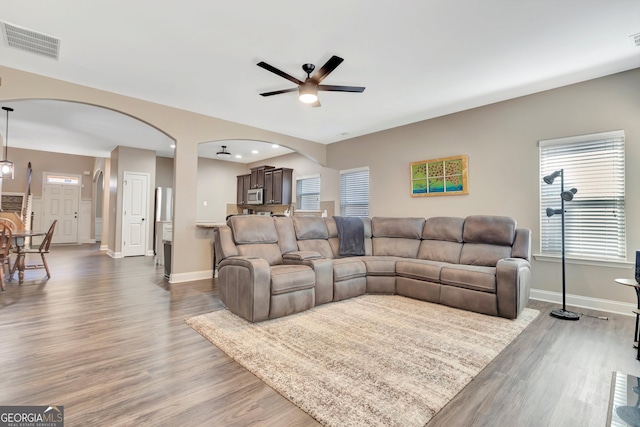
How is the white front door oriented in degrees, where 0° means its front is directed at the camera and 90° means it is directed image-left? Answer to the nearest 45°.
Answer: approximately 0°

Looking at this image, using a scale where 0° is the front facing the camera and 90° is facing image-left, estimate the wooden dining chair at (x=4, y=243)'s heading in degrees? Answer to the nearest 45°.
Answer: approximately 225°

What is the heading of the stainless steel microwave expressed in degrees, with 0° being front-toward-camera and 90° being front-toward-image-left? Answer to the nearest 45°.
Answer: approximately 45°

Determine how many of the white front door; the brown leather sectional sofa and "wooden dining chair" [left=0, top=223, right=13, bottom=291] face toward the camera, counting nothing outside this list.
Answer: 2

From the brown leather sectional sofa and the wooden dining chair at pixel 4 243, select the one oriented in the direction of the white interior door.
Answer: the wooden dining chair

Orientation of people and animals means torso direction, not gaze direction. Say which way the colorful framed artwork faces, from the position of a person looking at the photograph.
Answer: facing the viewer and to the left of the viewer

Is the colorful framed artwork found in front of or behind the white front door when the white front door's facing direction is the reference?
in front

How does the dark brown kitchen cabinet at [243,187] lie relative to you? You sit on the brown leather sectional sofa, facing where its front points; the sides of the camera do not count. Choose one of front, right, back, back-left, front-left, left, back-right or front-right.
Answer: back-right
